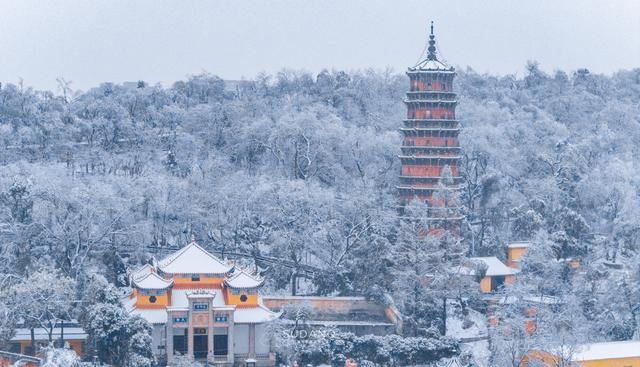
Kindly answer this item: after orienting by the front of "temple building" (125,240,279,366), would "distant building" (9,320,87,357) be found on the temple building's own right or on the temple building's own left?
on the temple building's own right

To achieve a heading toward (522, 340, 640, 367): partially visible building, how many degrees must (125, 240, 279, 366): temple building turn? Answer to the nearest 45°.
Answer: approximately 90° to its left

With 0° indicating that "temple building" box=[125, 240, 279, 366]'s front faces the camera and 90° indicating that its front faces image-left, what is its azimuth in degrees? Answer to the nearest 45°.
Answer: approximately 0°

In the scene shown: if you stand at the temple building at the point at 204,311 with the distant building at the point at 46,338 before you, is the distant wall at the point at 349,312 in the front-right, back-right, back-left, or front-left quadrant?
back-right

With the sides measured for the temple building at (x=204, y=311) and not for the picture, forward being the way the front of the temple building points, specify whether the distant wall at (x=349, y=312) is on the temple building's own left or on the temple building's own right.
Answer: on the temple building's own left

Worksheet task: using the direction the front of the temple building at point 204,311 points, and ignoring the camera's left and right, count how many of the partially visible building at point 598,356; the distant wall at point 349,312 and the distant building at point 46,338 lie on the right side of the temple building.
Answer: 1
